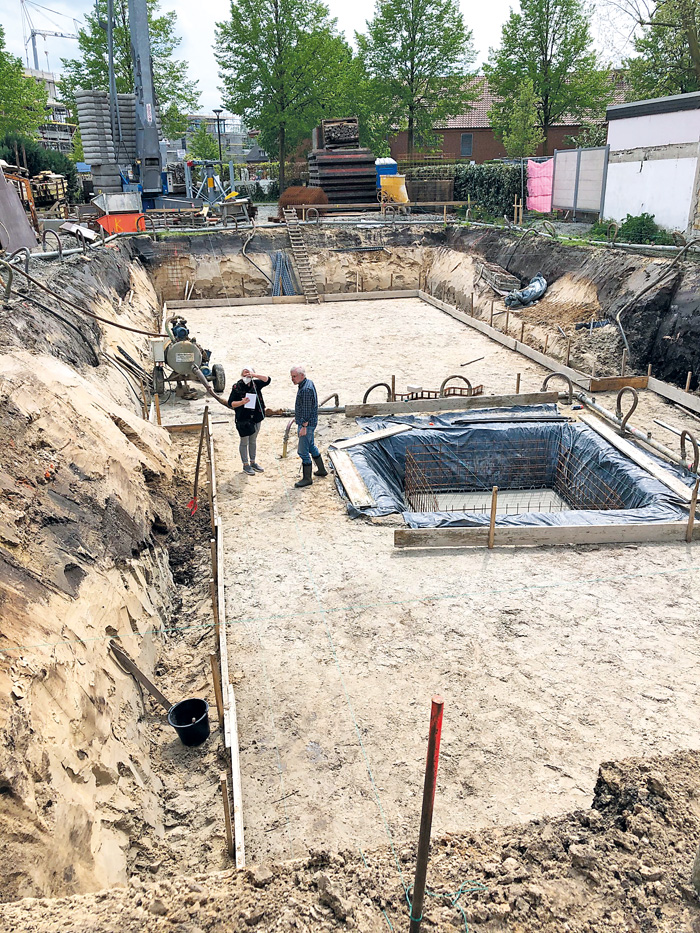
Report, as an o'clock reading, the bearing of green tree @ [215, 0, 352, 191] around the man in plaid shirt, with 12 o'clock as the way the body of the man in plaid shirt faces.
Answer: The green tree is roughly at 3 o'clock from the man in plaid shirt.

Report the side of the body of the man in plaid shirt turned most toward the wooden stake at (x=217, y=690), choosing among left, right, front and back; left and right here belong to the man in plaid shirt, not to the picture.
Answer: left

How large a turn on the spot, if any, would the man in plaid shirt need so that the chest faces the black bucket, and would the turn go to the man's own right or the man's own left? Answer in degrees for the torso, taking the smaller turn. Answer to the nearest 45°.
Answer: approximately 90° to the man's own left

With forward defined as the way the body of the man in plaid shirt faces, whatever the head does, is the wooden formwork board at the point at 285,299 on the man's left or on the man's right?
on the man's right

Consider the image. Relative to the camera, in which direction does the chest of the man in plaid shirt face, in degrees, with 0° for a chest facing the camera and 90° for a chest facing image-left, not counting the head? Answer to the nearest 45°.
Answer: approximately 90°

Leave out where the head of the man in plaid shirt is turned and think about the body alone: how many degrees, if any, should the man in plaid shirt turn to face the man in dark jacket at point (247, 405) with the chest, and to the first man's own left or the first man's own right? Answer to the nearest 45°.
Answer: approximately 45° to the first man's own right

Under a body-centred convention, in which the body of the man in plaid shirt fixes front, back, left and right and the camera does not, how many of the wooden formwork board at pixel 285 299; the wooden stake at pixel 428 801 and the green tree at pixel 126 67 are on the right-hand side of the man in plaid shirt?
2

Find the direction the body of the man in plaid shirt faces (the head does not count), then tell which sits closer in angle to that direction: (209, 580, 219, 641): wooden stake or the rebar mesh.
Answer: the wooden stake

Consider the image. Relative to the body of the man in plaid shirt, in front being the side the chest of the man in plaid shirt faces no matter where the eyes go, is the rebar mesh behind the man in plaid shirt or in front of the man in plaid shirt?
behind

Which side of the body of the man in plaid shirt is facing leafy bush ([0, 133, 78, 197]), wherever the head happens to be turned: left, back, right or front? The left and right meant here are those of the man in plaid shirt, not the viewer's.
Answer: right

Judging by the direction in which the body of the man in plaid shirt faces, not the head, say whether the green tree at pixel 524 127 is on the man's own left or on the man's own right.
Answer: on the man's own right

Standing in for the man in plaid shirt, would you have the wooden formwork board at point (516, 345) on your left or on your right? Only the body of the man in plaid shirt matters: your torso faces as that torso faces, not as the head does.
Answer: on your right

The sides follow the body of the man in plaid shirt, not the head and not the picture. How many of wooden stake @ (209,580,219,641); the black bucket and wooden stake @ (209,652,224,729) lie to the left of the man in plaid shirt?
3
